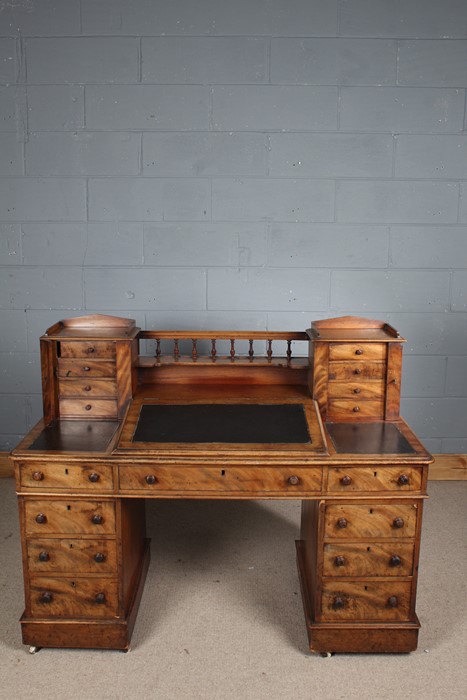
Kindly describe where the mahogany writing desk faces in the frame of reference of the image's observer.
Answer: facing the viewer
